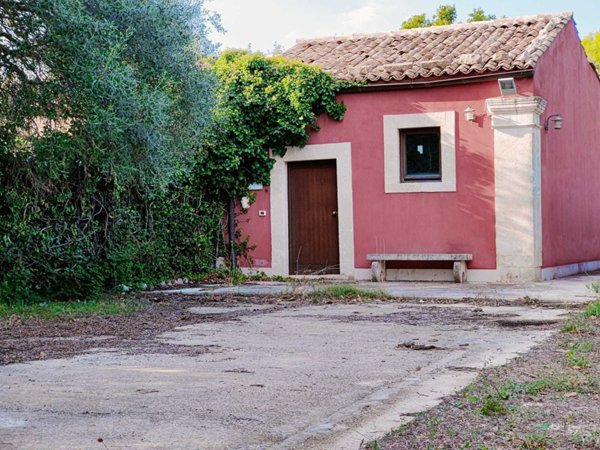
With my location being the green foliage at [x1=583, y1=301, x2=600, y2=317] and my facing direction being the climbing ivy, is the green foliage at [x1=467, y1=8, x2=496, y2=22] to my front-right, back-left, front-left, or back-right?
front-right

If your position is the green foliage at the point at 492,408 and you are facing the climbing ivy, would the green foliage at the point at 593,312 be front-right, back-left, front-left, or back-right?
front-right

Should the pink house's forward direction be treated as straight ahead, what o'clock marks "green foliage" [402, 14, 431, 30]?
The green foliage is roughly at 6 o'clock from the pink house.

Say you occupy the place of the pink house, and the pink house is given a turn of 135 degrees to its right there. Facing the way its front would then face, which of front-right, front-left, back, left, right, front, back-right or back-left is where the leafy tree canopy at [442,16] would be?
front-right

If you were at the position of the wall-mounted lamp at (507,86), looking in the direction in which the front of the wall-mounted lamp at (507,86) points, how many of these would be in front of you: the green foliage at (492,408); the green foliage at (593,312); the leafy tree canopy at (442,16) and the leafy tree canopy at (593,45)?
2

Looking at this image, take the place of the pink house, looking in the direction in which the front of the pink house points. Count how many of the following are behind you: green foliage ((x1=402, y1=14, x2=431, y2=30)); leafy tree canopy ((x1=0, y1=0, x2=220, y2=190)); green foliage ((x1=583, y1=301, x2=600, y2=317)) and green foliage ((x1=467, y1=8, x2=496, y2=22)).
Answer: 2

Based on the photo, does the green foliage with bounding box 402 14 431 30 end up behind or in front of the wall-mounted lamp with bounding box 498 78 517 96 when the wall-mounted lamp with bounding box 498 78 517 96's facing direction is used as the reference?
behind

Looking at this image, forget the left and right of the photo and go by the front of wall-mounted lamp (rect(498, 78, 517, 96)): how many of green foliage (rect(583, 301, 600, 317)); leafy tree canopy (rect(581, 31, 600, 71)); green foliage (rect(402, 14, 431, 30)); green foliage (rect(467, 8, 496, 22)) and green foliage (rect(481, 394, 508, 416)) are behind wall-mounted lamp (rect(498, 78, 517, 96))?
3

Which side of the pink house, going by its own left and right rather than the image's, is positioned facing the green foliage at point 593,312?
front

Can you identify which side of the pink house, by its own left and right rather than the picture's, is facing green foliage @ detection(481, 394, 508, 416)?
front

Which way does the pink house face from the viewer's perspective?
toward the camera

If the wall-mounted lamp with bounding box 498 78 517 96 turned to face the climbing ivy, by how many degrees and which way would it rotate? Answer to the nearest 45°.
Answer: approximately 90° to its right

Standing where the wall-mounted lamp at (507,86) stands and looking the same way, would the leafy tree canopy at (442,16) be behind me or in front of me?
behind

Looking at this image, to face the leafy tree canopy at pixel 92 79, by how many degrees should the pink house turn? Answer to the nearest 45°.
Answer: approximately 45° to its right

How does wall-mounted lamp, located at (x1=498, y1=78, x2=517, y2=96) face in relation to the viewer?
toward the camera

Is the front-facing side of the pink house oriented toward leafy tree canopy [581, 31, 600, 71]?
no

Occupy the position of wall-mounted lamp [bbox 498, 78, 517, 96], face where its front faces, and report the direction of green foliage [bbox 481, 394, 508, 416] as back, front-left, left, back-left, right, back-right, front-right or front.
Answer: front
